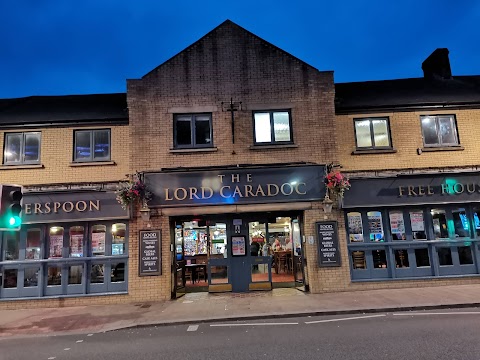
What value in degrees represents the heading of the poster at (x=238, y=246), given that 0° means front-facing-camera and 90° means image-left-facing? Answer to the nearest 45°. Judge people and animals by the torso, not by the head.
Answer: approximately 0°

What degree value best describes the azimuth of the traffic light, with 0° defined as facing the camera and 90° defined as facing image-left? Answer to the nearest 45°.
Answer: approximately 315°

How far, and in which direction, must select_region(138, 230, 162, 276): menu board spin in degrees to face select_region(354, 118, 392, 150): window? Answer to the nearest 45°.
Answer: approximately 90° to its left

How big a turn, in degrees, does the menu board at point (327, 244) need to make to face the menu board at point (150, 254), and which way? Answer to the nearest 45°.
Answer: approximately 90° to its right

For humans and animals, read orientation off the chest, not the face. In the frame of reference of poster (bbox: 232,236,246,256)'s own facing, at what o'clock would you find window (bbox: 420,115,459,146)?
The window is roughly at 9 o'clock from the poster.

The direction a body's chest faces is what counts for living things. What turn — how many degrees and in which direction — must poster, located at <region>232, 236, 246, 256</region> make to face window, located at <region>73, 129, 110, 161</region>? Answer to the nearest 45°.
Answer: approximately 90° to its right

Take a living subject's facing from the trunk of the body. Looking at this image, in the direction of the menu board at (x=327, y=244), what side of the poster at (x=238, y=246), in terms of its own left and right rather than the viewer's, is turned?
left
